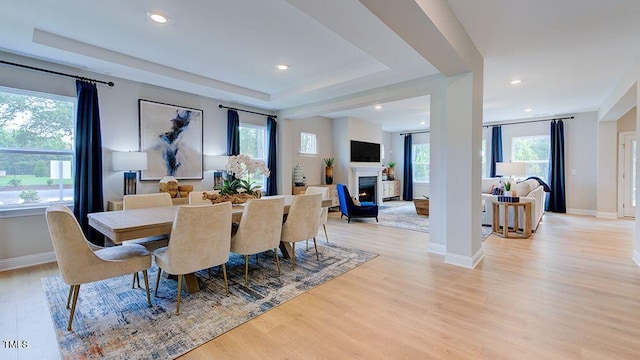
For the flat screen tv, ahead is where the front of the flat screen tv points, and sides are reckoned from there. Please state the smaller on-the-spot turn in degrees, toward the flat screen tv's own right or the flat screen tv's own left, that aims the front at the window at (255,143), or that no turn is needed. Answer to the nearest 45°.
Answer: approximately 90° to the flat screen tv's own right

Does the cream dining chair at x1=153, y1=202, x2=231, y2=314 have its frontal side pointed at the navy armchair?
no

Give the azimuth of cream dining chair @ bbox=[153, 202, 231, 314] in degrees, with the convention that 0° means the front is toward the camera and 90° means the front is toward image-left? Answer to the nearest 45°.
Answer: approximately 135°

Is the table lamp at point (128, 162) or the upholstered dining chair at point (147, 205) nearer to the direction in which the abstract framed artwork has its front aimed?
the upholstered dining chair

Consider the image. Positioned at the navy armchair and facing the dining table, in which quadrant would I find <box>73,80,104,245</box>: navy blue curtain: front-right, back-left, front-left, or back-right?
front-right

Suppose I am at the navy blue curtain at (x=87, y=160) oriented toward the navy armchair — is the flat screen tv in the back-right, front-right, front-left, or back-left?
front-left

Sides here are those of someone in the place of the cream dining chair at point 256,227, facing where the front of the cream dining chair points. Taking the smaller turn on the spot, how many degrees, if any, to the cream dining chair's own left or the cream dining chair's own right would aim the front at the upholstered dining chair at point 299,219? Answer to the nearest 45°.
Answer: approximately 90° to the cream dining chair's own right

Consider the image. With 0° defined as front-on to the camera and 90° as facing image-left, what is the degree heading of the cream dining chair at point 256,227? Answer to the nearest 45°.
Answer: approximately 135°

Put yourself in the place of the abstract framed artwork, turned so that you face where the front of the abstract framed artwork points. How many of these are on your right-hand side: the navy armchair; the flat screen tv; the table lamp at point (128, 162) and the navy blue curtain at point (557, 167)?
1

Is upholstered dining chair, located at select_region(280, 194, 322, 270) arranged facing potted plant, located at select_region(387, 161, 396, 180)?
no

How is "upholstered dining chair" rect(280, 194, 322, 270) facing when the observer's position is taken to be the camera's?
facing away from the viewer and to the left of the viewer

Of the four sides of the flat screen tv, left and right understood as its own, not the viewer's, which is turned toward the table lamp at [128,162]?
right

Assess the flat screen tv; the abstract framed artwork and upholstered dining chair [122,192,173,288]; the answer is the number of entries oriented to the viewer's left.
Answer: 0

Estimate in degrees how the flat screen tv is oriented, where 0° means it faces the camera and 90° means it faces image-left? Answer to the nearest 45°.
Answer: approximately 315°

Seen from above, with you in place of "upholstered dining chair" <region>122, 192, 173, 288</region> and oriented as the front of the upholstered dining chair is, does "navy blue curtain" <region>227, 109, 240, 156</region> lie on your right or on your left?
on your left

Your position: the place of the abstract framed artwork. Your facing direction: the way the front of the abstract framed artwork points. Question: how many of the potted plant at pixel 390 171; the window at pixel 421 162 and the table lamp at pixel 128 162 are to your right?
1

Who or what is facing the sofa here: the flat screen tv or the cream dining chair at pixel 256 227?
the flat screen tv

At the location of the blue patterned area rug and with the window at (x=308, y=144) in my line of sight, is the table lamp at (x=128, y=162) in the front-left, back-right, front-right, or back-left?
front-left

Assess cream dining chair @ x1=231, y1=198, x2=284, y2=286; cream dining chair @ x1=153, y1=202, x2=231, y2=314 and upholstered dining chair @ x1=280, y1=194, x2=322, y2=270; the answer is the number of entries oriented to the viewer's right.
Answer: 0

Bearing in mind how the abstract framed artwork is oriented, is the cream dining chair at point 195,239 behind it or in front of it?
in front
